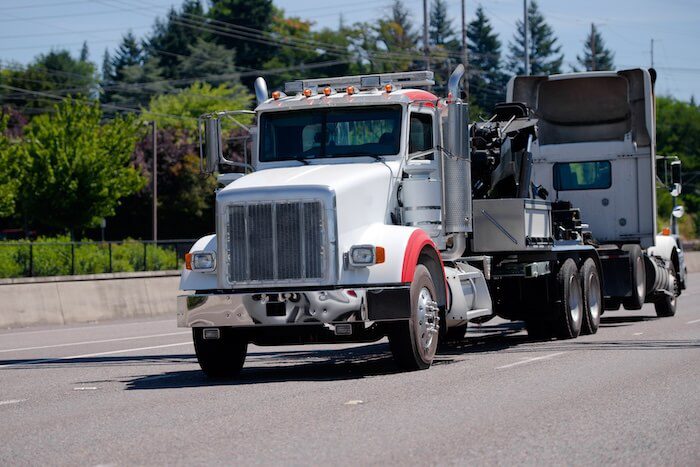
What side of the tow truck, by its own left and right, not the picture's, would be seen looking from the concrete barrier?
right

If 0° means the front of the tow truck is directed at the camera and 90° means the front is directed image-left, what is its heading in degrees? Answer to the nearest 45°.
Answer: approximately 45°

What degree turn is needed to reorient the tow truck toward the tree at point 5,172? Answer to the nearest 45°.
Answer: approximately 90° to its right

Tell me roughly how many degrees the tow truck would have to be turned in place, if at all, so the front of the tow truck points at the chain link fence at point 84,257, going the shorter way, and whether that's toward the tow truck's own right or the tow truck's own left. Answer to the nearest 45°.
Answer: approximately 90° to the tow truck's own right
